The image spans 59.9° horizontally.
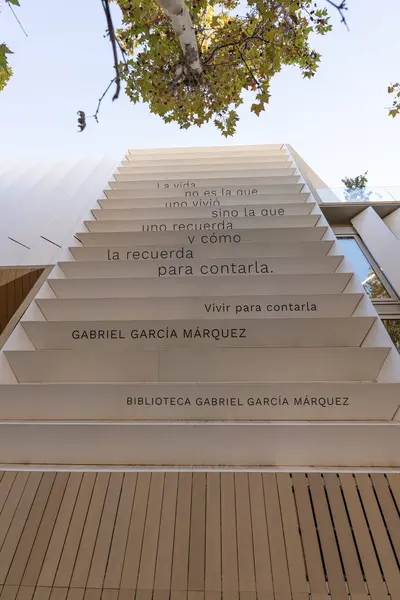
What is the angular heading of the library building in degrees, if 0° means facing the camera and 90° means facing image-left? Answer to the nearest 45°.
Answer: approximately 0°
